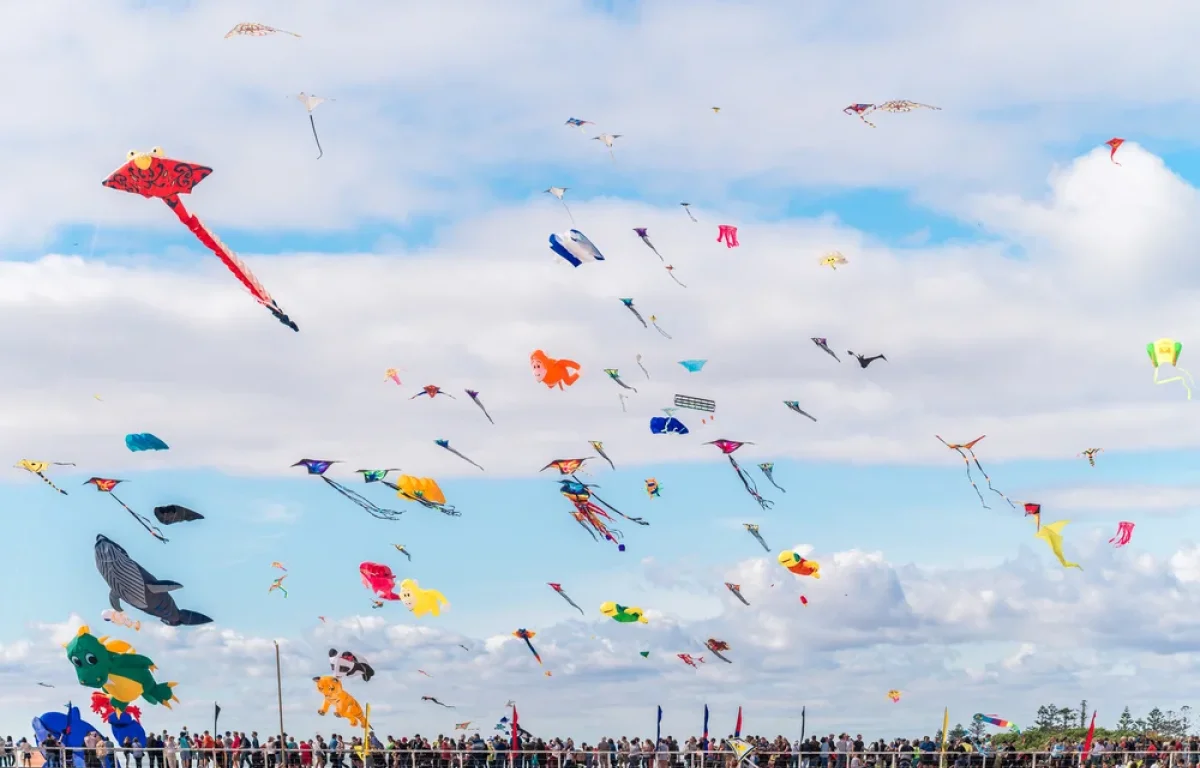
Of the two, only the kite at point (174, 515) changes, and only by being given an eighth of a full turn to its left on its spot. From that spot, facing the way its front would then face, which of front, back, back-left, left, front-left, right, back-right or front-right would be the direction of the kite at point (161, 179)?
front-left

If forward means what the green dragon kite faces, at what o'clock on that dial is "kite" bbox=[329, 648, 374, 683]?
The kite is roughly at 8 o'clock from the green dragon kite.

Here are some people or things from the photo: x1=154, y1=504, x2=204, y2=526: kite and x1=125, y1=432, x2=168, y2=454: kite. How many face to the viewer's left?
2

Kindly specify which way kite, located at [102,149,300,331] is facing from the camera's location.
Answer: facing the viewer and to the left of the viewer

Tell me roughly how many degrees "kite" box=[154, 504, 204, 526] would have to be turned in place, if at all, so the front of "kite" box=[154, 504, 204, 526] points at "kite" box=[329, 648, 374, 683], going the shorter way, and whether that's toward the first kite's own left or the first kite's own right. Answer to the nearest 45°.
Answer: approximately 180°

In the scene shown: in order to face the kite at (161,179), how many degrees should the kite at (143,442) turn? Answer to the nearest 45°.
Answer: approximately 90° to its left

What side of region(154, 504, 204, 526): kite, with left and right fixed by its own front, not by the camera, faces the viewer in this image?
left

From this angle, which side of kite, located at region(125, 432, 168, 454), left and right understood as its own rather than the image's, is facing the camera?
left
